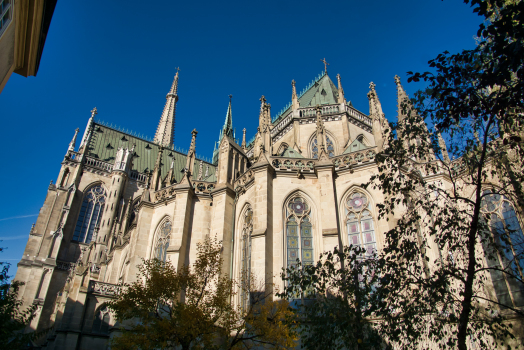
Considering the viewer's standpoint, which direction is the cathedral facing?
facing away from the viewer and to the left of the viewer
